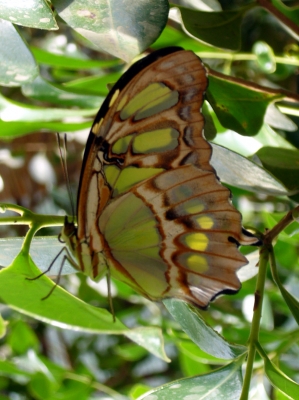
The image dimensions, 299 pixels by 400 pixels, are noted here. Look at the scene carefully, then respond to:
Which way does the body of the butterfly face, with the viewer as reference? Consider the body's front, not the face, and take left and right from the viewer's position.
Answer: facing to the left of the viewer
